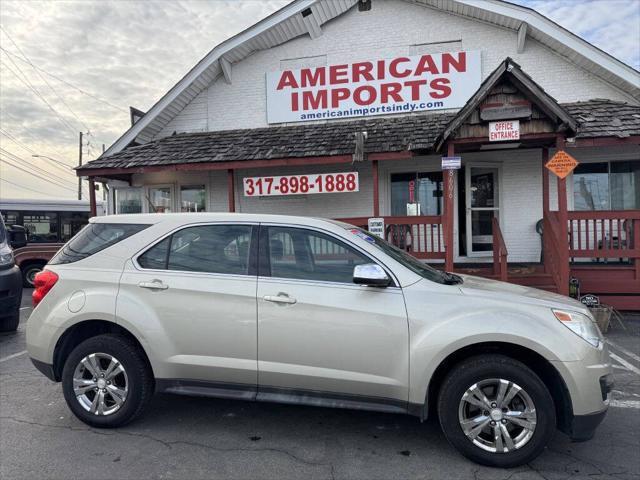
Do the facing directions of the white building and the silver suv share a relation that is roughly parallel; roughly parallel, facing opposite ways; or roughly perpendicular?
roughly perpendicular

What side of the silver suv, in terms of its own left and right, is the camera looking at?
right

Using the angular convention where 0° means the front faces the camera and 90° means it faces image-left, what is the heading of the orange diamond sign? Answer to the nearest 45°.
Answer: approximately 0°

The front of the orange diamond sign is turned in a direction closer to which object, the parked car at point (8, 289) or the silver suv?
the silver suv

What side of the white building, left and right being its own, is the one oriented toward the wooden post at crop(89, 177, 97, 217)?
right

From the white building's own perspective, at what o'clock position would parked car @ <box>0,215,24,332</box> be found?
The parked car is roughly at 2 o'clock from the white building.

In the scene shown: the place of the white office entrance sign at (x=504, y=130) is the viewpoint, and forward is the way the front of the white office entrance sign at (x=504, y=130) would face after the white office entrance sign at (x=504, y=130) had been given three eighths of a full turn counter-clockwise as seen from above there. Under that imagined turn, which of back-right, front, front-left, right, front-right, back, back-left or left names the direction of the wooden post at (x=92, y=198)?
back-left

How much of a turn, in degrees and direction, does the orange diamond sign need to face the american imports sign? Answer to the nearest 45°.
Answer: approximately 135° to its right
